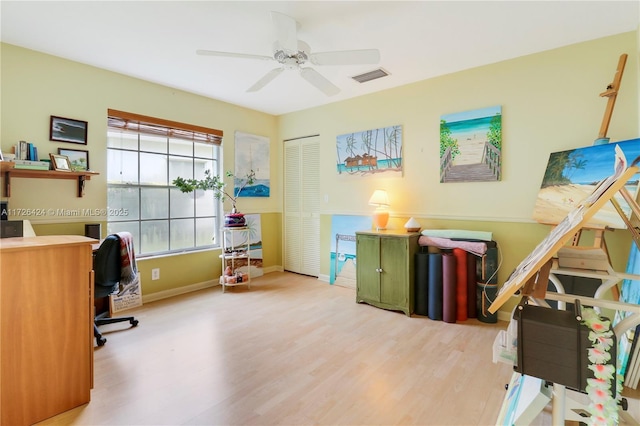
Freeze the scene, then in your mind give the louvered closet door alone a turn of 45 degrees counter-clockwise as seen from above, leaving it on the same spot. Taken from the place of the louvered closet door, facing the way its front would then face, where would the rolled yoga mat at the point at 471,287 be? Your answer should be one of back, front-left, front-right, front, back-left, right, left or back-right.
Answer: front-left

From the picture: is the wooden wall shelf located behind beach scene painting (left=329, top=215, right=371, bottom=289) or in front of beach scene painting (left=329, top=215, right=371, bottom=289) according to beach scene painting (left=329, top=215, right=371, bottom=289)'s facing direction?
in front

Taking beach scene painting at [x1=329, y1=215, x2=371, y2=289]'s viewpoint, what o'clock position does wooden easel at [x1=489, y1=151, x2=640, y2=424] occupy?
The wooden easel is roughly at 10 o'clock from the beach scene painting.

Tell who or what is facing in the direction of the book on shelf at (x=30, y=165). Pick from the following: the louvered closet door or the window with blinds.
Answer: the louvered closet door

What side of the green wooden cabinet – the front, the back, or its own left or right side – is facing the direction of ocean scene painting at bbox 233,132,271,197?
right

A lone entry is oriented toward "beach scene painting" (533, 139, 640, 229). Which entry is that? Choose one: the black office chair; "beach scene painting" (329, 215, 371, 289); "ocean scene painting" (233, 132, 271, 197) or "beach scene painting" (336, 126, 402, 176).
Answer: "ocean scene painting" (233, 132, 271, 197)

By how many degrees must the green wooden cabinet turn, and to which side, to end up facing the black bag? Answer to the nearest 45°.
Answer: approximately 45° to its left

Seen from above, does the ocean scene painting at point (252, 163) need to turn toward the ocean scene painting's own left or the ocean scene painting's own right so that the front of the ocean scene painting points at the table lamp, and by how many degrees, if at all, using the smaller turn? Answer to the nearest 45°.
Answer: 0° — it already faces it

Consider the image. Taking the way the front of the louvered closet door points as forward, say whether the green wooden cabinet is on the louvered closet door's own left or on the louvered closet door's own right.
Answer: on the louvered closet door's own left

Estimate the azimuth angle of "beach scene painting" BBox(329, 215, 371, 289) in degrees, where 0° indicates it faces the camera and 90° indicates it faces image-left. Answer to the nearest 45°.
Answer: approximately 45°

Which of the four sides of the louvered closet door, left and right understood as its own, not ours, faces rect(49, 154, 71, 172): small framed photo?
front

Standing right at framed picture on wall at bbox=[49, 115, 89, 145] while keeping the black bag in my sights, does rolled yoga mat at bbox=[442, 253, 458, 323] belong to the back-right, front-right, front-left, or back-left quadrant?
front-left

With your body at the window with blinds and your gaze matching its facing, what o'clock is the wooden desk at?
The wooden desk is roughly at 2 o'clock from the window with blinds.
